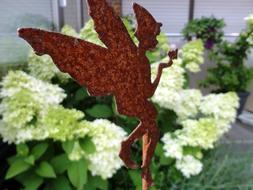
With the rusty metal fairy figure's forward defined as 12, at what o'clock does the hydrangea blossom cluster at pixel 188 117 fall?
The hydrangea blossom cluster is roughly at 10 o'clock from the rusty metal fairy figure.

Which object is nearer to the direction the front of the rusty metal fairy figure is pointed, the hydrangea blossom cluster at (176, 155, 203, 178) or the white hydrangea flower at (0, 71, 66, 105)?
the hydrangea blossom cluster

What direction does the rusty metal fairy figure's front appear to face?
to the viewer's right

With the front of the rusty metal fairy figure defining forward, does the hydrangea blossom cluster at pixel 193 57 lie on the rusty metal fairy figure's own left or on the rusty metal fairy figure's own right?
on the rusty metal fairy figure's own left

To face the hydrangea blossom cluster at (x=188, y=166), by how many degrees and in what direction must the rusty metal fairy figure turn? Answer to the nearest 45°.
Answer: approximately 45° to its left

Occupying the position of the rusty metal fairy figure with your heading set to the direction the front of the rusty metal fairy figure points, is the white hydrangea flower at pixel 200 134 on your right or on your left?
on your left

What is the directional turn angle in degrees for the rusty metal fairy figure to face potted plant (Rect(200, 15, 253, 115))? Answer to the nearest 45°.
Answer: approximately 45° to its left

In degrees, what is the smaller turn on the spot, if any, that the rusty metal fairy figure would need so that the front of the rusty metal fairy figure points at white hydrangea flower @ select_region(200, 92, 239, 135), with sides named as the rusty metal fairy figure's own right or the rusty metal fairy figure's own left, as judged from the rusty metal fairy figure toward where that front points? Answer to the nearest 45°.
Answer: approximately 45° to the rusty metal fairy figure's own left

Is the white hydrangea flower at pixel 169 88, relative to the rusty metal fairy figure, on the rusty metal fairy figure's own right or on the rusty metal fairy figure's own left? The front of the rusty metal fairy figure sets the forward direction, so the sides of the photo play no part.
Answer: on the rusty metal fairy figure's own left
